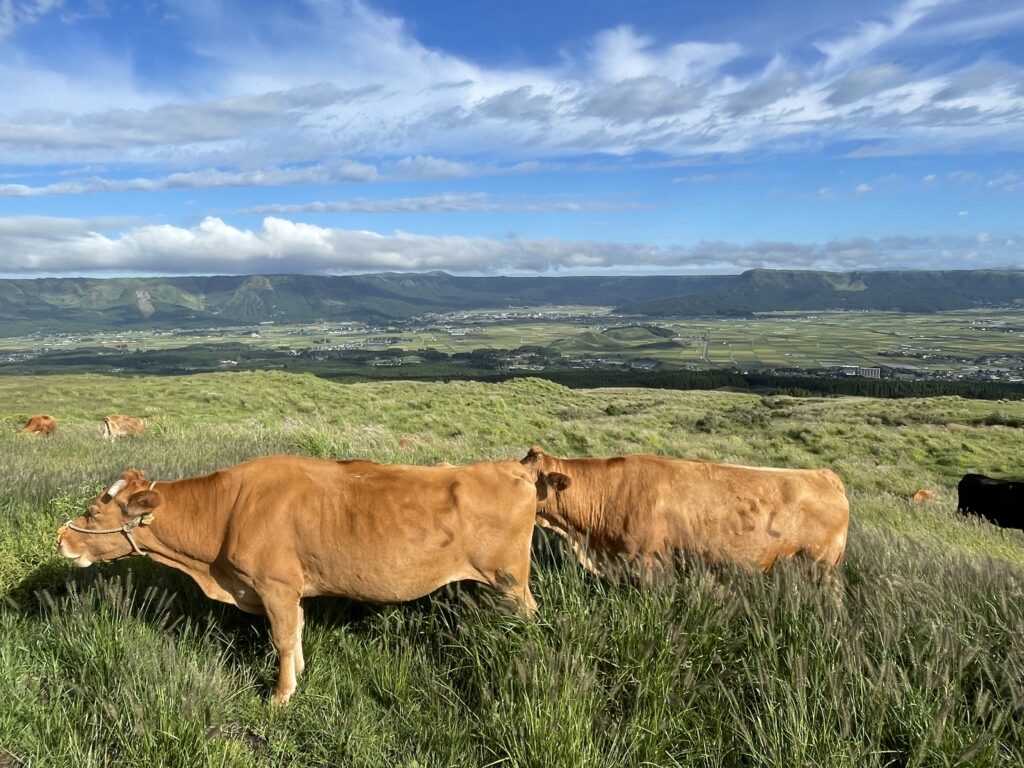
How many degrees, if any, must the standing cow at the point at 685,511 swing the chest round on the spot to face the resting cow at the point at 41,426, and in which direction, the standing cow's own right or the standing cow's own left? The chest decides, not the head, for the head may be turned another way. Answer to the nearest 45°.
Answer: approximately 45° to the standing cow's own right

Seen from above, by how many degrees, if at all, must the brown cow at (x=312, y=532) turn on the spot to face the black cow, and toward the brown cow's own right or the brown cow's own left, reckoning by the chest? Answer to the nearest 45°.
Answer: approximately 180°

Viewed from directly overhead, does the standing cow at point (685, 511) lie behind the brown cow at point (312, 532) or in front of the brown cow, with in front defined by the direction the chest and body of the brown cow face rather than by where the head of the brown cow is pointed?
behind

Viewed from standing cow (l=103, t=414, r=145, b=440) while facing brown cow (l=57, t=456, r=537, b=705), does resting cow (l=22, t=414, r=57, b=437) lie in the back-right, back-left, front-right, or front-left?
back-right

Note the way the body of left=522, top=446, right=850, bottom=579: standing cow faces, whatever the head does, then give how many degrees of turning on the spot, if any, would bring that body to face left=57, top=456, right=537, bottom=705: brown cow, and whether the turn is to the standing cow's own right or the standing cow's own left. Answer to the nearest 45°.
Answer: approximately 45° to the standing cow's own left

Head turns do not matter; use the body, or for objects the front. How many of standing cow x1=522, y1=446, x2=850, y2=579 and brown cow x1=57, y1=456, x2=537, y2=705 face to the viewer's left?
2

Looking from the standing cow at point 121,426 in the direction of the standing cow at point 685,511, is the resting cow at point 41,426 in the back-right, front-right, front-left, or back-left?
back-right

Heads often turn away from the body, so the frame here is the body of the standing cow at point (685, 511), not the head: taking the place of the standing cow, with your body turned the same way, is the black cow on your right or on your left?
on your right

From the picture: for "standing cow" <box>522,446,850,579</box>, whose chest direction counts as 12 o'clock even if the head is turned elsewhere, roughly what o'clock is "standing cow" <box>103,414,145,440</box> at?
The "standing cow" <box>103,414,145,440</box> is roughly at 1 o'clock from the "standing cow" <box>522,446,850,579</box>.

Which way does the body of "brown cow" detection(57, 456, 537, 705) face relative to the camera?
to the viewer's left

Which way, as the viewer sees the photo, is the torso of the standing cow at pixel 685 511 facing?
to the viewer's left
